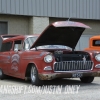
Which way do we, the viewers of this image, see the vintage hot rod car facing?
facing the viewer and to the right of the viewer
